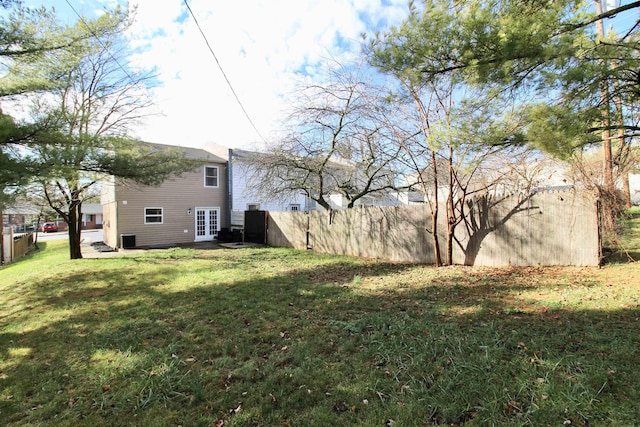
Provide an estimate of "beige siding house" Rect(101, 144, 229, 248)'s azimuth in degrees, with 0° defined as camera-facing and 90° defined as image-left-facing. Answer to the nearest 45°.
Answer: approximately 180°

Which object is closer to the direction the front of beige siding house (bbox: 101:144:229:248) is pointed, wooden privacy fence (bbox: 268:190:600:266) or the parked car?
the parked car

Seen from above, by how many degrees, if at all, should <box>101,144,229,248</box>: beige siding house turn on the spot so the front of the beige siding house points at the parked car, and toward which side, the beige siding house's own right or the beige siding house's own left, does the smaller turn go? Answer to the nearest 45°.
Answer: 0° — it already faces it

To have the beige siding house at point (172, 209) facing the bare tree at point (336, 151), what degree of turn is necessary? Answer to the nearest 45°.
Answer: approximately 135° to its right

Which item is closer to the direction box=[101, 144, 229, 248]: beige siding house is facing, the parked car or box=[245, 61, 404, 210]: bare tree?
the parked car
